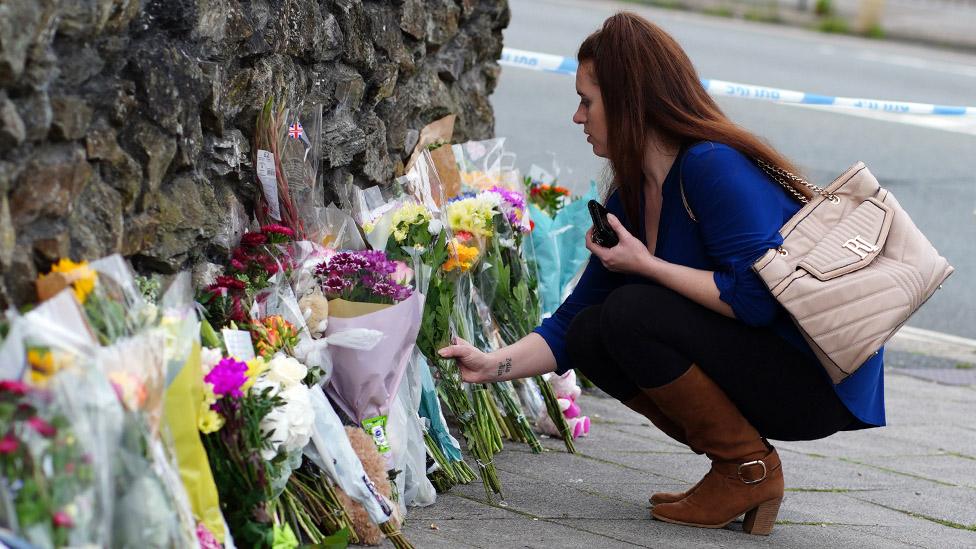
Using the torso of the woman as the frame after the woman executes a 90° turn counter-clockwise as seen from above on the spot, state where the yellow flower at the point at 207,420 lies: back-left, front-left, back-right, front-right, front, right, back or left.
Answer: front-right

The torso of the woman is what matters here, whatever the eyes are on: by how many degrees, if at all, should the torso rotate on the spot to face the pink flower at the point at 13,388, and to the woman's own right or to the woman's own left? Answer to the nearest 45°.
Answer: approximately 45° to the woman's own left

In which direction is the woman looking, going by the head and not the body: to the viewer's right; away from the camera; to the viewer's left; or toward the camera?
to the viewer's left

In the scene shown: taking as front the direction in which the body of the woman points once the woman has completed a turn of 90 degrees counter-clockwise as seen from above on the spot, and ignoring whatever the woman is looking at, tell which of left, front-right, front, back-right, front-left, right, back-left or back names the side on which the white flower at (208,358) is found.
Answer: front-right

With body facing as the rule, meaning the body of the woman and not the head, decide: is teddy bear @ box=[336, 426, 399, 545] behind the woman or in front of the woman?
in front

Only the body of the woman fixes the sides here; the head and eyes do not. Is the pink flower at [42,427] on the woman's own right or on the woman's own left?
on the woman's own left

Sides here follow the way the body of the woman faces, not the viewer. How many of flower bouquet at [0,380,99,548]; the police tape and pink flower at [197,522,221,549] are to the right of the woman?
1

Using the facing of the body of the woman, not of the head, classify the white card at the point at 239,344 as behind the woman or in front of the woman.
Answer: in front

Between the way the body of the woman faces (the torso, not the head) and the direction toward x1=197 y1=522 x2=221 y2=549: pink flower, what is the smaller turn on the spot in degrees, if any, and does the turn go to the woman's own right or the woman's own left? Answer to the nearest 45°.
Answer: approximately 45° to the woman's own left

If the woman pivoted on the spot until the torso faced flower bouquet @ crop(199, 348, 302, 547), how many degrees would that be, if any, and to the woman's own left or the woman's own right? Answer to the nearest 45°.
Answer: approximately 45° to the woman's own left

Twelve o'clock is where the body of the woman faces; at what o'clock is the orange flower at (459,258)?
The orange flower is roughly at 1 o'clock from the woman.

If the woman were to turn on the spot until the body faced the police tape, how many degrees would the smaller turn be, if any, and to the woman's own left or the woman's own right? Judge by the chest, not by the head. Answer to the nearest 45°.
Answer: approximately 90° to the woman's own right

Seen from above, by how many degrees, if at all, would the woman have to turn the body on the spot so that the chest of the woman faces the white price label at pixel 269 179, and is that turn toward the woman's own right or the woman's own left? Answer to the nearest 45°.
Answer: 0° — they already face it

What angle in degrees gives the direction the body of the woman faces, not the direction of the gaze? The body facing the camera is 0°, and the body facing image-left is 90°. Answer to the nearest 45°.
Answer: approximately 90°

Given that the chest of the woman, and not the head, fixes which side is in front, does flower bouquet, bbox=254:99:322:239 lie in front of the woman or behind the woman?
in front

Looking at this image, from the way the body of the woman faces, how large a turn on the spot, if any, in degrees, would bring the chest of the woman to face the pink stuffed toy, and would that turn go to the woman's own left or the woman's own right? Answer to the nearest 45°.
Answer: approximately 45° to the woman's own right
